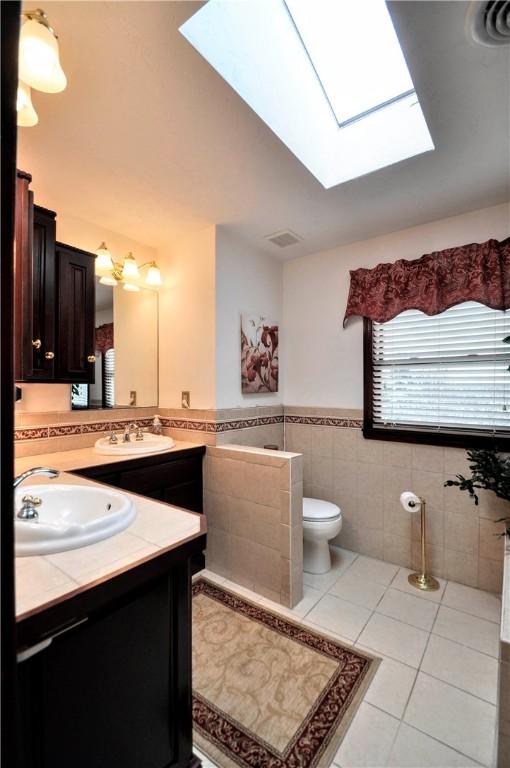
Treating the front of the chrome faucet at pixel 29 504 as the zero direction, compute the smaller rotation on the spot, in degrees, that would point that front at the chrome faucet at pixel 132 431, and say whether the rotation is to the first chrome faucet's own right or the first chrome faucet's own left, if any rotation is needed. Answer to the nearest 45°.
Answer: approximately 45° to the first chrome faucet's own left

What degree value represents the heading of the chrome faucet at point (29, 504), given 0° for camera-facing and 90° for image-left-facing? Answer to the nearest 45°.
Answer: approximately 270°

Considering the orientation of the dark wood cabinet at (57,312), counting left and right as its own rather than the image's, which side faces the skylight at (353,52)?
front

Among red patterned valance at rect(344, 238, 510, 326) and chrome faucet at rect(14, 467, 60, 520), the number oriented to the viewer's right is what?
1

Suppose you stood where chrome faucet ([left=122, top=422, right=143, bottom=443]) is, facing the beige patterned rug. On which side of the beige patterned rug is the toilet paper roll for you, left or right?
left

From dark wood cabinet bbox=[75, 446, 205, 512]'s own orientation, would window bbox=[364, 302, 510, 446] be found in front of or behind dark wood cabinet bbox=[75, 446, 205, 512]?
in front

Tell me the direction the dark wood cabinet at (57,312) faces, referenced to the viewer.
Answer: facing the viewer and to the right of the viewer

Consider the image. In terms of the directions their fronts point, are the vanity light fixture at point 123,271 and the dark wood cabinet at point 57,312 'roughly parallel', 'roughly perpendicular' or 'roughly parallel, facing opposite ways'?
roughly parallel

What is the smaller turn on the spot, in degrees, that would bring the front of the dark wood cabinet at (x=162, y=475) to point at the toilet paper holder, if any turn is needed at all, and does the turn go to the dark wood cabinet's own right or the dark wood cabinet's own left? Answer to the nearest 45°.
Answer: approximately 45° to the dark wood cabinet's own left

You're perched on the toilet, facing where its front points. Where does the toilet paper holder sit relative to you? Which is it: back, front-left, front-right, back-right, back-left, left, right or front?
front-left

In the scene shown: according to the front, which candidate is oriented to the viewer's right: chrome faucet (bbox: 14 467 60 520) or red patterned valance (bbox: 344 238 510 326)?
the chrome faucet
